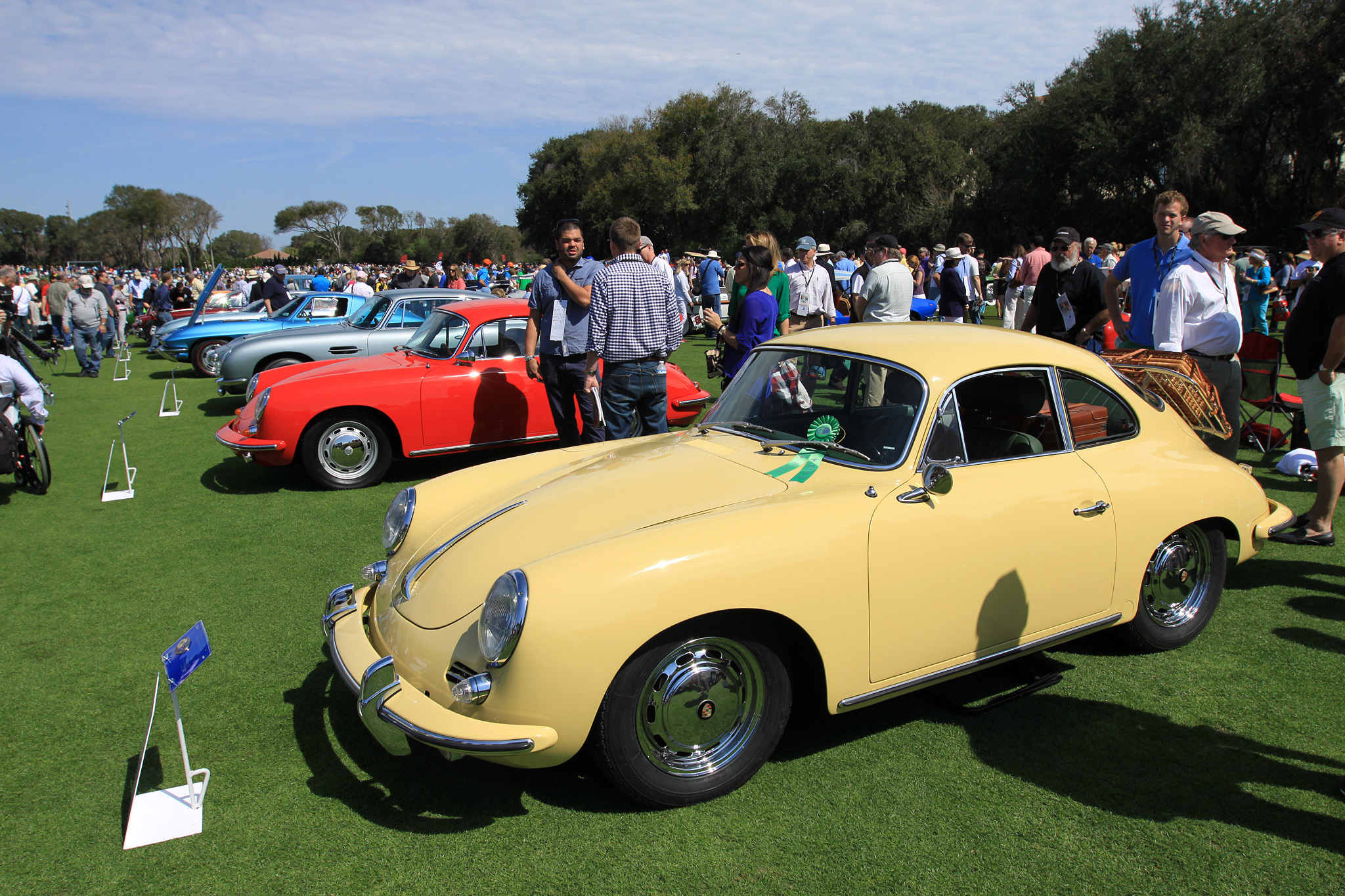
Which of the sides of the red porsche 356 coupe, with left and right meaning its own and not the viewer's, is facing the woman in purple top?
back

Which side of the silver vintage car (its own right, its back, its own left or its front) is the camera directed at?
left

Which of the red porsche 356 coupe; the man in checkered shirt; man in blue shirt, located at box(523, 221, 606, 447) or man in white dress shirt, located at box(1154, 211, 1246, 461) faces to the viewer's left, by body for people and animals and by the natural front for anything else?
the red porsche 356 coupe

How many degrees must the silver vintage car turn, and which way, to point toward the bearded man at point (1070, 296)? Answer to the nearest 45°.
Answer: approximately 135° to its left

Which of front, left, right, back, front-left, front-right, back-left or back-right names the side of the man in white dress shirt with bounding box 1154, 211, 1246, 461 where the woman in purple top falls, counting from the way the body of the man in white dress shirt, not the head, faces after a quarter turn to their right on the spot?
front-right

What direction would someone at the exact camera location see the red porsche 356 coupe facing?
facing to the left of the viewer

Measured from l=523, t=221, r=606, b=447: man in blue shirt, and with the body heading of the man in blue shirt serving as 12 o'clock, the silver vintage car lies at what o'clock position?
The silver vintage car is roughly at 5 o'clock from the man in blue shirt.

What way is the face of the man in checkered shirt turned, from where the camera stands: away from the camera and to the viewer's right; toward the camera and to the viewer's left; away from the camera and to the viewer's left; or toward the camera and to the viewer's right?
away from the camera and to the viewer's left

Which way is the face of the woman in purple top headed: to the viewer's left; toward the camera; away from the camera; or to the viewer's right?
to the viewer's left

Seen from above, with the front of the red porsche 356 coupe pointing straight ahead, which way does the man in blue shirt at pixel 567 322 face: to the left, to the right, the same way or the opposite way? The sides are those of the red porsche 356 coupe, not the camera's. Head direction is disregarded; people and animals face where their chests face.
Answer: to the left

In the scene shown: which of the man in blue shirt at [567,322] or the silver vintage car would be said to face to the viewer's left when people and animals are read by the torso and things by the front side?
the silver vintage car

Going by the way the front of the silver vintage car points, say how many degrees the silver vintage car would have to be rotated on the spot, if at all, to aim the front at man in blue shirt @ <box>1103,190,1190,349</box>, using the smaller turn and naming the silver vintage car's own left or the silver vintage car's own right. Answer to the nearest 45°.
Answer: approximately 135° to the silver vintage car's own left
